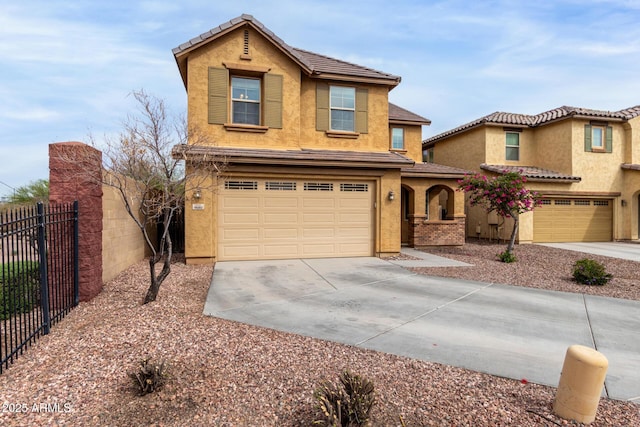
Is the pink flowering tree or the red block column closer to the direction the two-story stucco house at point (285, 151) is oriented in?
the red block column

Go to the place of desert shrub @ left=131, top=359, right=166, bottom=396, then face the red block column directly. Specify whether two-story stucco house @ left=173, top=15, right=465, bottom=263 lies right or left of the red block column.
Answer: right

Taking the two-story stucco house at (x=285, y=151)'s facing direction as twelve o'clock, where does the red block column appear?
The red block column is roughly at 1 o'clock from the two-story stucco house.

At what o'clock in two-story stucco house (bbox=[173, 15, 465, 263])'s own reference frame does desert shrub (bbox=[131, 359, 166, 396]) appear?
The desert shrub is roughly at 12 o'clock from the two-story stucco house.

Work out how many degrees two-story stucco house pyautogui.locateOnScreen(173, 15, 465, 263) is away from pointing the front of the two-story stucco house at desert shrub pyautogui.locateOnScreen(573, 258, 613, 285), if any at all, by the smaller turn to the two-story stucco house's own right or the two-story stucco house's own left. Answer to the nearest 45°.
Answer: approximately 90° to the two-story stucco house's own left

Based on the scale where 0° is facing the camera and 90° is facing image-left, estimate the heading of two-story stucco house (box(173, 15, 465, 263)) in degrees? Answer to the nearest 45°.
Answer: approximately 0°

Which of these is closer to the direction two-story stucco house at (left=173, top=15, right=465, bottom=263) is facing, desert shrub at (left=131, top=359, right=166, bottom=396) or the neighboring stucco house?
the desert shrub

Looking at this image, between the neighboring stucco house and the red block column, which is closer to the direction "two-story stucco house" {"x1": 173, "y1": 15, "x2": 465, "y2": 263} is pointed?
the red block column

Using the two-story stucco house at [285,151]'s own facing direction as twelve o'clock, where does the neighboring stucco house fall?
The neighboring stucco house is roughly at 8 o'clock from the two-story stucco house.

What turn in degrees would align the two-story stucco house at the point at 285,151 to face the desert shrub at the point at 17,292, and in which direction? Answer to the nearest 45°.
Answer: approximately 45° to its right

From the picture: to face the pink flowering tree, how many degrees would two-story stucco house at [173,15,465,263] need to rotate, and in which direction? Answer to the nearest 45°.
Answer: approximately 90° to its left
